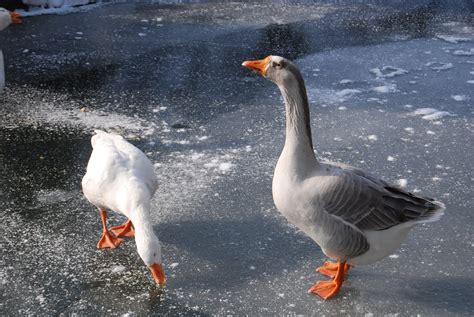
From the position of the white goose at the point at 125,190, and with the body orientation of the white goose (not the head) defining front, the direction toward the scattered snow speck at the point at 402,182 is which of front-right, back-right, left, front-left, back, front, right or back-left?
front-left

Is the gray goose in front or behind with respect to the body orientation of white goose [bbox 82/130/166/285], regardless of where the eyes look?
in front

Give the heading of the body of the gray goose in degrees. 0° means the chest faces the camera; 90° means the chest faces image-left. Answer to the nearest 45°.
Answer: approximately 90°

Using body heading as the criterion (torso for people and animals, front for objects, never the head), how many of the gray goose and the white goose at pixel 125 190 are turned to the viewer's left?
1

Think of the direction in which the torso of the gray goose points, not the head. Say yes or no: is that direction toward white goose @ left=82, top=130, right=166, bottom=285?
yes

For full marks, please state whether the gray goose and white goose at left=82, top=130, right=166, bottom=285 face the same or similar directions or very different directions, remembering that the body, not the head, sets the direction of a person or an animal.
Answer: very different directions

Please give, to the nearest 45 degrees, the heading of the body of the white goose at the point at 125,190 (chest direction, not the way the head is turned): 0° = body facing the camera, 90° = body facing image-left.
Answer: approximately 315°

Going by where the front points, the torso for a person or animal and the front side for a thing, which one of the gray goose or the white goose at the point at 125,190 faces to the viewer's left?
the gray goose

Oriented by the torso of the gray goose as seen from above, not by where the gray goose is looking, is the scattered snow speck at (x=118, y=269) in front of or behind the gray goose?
in front
